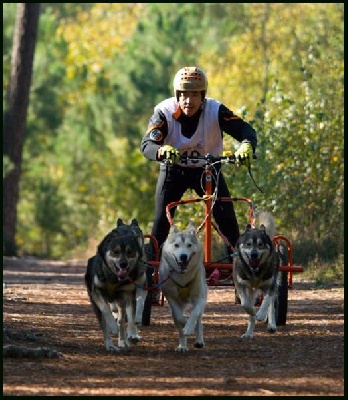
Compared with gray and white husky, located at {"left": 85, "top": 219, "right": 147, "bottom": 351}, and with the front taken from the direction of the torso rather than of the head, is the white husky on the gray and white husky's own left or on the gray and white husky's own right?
on the gray and white husky's own left

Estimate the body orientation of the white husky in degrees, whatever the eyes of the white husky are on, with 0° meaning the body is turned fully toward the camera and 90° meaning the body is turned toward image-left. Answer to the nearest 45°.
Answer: approximately 0°

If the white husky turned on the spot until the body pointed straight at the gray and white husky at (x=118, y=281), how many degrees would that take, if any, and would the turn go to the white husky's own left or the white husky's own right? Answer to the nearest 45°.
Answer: approximately 45° to the white husky's own right

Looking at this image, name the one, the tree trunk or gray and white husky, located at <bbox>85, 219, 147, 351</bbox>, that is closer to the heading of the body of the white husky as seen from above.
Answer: the gray and white husky

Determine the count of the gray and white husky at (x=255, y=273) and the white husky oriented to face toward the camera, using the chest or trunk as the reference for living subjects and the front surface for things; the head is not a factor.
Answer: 2

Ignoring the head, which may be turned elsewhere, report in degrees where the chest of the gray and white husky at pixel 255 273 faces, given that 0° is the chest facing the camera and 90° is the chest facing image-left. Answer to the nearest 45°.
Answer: approximately 0°

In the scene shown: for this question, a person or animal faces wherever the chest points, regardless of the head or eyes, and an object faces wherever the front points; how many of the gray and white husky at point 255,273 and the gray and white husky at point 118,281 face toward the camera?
2

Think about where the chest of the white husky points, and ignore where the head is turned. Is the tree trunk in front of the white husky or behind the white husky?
behind

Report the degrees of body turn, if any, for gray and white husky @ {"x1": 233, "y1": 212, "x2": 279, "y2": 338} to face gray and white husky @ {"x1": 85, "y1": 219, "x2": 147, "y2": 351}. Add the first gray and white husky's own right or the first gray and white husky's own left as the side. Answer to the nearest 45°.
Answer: approximately 45° to the first gray and white husky's own right
